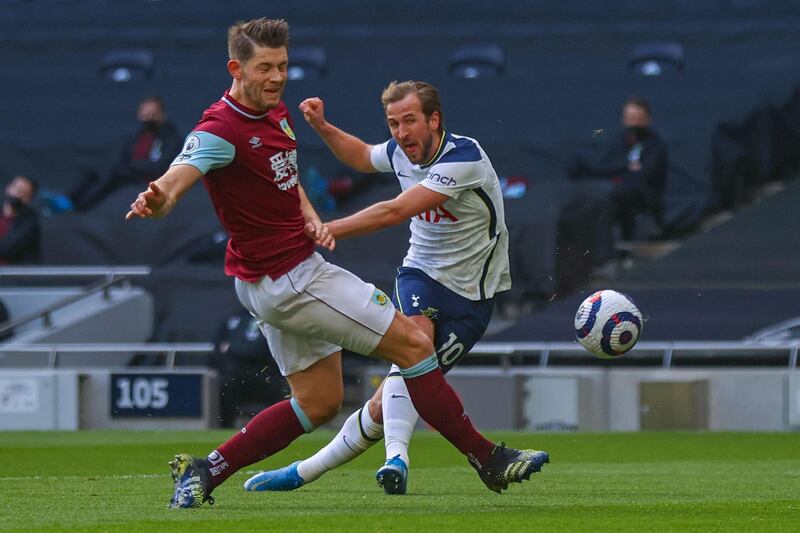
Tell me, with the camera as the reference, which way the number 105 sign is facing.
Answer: facing the viewer

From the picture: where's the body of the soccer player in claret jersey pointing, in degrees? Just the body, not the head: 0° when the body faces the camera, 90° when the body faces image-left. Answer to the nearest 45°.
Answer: approximately 315°

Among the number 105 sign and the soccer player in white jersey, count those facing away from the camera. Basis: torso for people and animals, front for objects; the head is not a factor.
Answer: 0

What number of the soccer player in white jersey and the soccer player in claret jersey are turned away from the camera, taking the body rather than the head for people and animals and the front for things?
0

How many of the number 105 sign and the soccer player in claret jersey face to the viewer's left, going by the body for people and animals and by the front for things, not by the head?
0

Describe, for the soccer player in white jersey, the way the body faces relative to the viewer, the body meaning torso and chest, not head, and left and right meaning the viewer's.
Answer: facing the viewer and to the left of the viewer

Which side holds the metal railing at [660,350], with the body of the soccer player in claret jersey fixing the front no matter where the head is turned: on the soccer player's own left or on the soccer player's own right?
on the soccer player's own left

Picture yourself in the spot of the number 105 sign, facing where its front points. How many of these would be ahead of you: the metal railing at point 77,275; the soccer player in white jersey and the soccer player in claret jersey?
2

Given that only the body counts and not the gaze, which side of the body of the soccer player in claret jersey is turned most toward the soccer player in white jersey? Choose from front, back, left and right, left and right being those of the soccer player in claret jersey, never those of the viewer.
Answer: left

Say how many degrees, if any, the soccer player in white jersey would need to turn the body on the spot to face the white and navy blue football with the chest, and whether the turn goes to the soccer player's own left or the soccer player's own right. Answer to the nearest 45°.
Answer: approximately 135° to the soccer player's own left

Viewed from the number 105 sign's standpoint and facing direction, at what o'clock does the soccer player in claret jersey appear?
The soccer player in claret jersey is roughly at 12 o'clock from the number 105 sign.

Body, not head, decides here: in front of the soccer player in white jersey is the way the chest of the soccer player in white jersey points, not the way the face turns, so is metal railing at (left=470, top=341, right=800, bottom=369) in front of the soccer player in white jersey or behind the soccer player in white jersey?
behind

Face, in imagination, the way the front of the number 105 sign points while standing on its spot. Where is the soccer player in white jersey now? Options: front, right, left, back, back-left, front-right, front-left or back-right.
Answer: front
